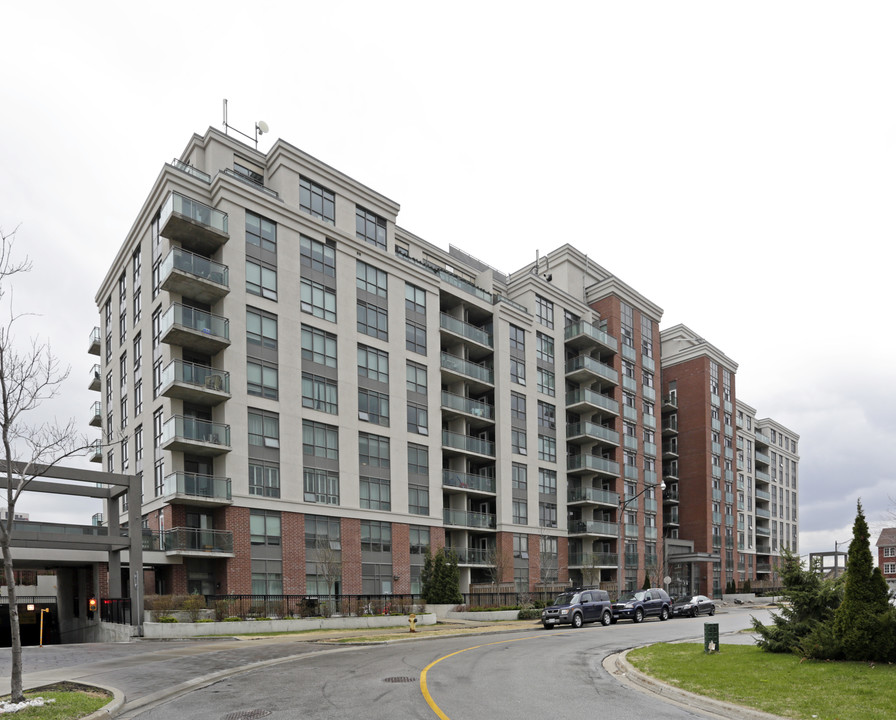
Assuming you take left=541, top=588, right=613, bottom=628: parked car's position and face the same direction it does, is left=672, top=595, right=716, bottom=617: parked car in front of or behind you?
behind

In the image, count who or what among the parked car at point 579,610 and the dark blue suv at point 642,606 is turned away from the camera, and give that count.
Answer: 0

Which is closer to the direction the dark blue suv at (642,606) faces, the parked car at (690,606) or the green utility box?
the green utility box

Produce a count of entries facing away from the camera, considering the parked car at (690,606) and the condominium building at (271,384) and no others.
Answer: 0

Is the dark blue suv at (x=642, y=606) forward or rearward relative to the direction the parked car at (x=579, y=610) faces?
rearward
